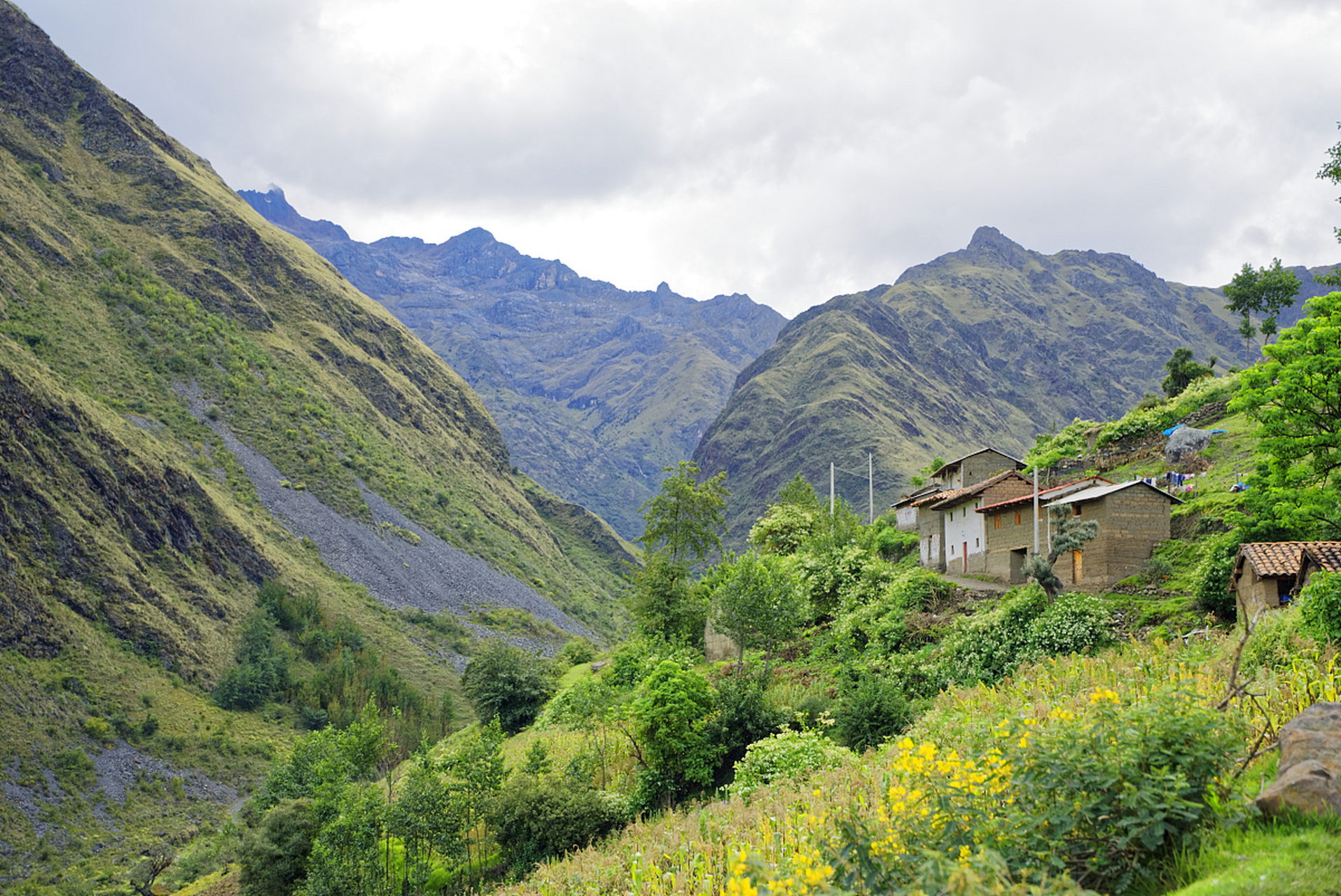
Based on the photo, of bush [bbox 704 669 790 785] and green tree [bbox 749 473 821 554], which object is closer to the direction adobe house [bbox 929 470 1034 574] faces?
the bush

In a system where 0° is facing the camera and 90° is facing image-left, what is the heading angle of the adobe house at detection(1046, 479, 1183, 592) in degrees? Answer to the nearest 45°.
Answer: approximately 45°

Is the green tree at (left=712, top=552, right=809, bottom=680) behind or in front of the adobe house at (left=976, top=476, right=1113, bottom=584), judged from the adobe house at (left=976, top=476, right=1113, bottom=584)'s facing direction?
in front

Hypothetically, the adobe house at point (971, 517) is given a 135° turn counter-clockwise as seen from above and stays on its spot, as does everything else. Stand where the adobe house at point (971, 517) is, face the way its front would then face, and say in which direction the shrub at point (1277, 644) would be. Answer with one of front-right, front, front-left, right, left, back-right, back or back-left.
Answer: right

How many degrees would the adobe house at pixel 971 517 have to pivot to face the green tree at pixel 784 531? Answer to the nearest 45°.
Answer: approximately 90° to its right

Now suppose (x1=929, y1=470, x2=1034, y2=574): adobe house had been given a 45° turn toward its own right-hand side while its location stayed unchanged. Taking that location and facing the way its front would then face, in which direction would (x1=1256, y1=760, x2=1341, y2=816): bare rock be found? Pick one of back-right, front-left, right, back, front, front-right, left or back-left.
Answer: left

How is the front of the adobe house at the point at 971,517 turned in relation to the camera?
facing the viewer and to the left of the viewer

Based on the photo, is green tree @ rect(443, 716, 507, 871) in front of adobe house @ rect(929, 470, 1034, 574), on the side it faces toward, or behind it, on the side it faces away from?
in front

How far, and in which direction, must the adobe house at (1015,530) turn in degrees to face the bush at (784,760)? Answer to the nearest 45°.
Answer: approximately 45° to its left

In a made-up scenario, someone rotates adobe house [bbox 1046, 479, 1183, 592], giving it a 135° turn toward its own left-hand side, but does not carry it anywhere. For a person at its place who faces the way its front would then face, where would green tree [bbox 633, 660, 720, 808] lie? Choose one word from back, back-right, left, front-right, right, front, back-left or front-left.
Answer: back-right
